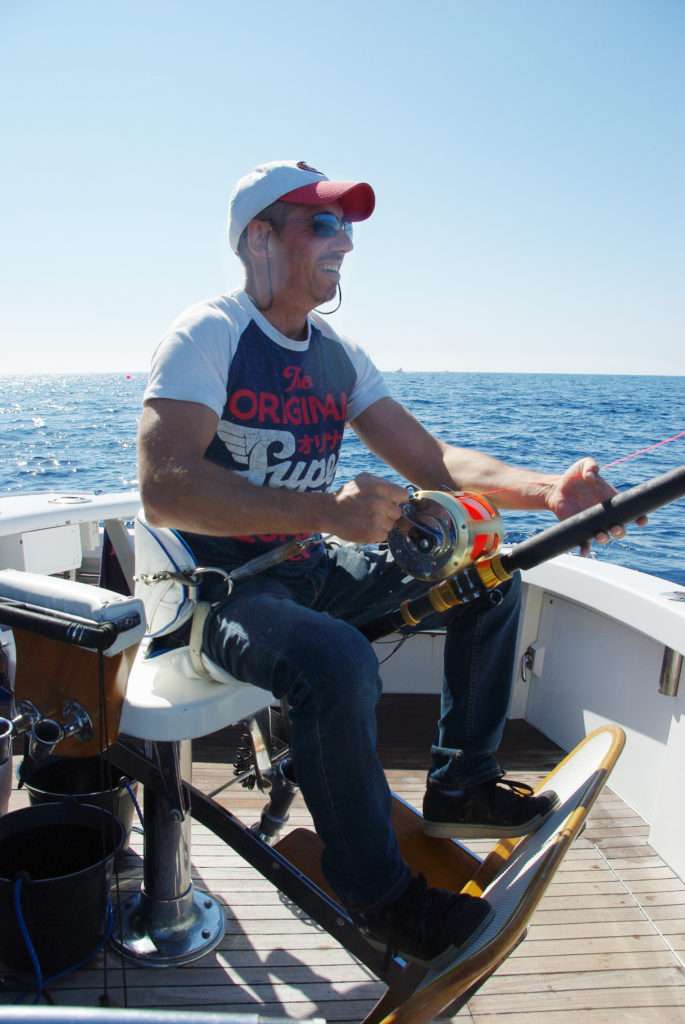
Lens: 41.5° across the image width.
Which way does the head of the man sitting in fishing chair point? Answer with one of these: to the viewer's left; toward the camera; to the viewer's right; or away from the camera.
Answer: to the viewer's right

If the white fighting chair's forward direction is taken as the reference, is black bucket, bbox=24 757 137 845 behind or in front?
behind

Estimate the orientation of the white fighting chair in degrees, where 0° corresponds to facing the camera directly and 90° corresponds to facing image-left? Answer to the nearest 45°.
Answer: approximately 315°
